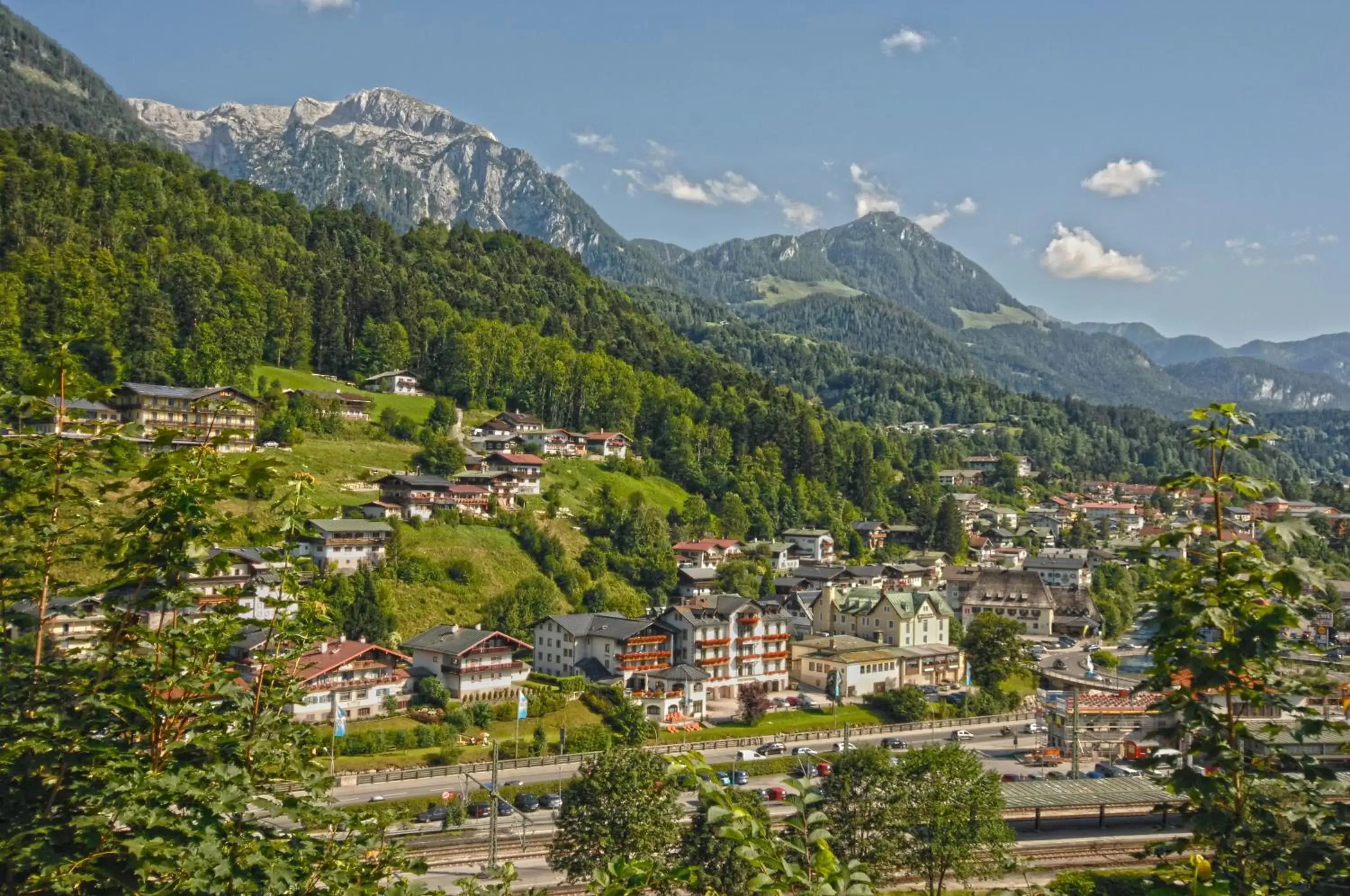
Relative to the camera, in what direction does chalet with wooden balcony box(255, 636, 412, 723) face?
facing the viewer and to the right of the viewer

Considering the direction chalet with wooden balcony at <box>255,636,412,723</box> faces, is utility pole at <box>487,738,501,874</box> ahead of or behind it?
ahead

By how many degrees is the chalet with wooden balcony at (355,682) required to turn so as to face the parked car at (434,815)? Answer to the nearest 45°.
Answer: approximately 45° to its right
